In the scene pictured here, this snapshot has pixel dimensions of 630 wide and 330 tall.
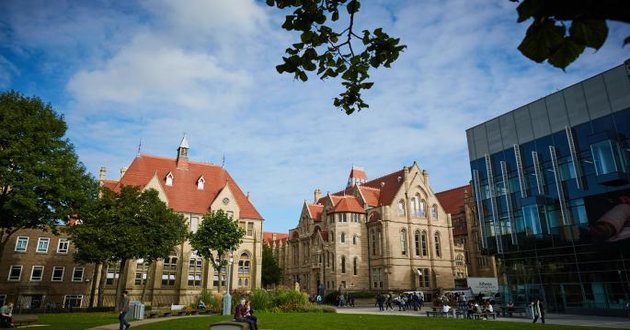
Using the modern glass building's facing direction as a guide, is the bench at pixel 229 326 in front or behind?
in front

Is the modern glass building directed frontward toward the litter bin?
yes

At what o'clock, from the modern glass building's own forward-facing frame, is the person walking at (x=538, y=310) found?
The person walking is roughly at 11 o'clock from the modern glass building.

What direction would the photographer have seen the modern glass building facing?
facing the viewer and to the left of the viewer

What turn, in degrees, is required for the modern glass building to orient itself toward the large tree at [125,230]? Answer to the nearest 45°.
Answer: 0° — it already faces it

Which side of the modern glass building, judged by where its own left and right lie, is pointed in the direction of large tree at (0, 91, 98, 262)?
front
